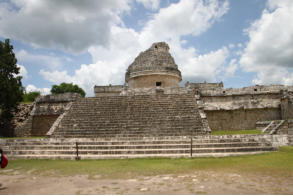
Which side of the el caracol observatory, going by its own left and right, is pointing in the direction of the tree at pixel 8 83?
right

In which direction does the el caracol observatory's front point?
toward the camera
